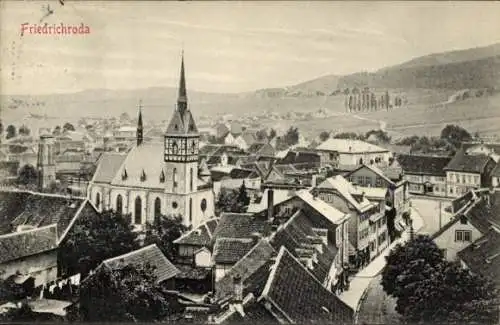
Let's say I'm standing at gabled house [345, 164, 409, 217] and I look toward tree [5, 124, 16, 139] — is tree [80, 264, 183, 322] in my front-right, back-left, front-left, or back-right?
back-left

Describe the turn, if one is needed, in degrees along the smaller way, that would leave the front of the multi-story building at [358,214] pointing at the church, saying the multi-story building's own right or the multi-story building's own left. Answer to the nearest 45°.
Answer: approximately 135° to the multi-story building's own right

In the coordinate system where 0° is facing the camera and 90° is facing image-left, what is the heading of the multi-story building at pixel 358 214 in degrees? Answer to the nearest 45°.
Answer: approximately 315°

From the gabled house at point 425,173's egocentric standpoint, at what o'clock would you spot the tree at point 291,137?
The tree is roughly at 5 o'clock from the gabled house.

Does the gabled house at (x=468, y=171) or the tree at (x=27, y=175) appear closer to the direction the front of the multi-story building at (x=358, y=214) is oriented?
the gabled house

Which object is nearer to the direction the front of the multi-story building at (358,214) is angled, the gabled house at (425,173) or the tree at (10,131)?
the gabled house

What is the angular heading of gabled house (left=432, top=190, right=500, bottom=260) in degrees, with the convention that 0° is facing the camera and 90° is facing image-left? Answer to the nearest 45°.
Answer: approximately 45°

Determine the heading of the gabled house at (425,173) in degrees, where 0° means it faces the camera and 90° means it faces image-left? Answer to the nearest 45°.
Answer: approximately 0°

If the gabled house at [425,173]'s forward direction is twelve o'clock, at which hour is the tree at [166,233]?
The tree is roughly at 1 o'clock from the gabled house.

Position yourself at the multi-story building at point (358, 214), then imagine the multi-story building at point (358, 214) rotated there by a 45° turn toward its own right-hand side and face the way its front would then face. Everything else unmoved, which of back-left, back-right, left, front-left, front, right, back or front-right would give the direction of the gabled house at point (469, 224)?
front-left

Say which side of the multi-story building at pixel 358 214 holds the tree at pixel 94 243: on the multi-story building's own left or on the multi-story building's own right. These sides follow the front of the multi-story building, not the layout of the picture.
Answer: on the multi-story building's own right

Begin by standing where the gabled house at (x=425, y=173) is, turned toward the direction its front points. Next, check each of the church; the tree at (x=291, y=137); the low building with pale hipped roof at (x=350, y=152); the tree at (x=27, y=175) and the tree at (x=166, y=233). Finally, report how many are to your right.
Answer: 5
